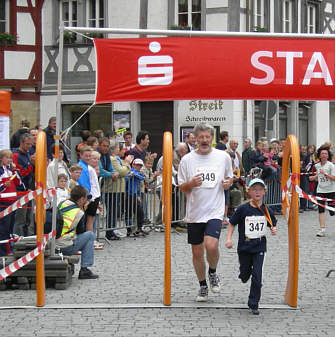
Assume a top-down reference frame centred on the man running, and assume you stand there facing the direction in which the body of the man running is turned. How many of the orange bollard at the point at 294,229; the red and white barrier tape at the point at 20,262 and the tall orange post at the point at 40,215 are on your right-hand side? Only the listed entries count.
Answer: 2

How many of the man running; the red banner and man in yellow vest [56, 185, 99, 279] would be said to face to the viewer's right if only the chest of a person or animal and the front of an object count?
1

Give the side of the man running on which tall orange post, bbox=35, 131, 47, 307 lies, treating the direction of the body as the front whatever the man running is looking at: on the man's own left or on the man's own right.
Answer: on the man's own right

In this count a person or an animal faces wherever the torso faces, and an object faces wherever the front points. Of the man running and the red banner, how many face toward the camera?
2

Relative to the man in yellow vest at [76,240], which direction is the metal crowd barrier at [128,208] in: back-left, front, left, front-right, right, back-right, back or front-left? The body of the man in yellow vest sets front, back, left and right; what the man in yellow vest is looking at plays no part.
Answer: left

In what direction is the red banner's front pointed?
toward the camera

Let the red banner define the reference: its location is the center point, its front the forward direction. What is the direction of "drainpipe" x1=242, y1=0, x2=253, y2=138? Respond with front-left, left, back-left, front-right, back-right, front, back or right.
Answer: back

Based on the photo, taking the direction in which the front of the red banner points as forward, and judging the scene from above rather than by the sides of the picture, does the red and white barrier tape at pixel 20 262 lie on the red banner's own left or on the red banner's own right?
on the red banner's own right

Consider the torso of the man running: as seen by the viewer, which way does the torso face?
toward the camera

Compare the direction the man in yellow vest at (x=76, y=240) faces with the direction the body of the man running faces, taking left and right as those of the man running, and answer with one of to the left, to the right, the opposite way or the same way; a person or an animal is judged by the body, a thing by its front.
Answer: to the left

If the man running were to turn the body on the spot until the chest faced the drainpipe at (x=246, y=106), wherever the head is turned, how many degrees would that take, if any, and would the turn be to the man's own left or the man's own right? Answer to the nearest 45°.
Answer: approximately 180°

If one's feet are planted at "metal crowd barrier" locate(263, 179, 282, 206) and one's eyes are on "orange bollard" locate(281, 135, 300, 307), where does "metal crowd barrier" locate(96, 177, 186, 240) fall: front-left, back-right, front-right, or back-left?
front-right

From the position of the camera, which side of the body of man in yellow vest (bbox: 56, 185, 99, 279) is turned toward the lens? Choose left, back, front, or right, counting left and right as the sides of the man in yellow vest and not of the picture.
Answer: right

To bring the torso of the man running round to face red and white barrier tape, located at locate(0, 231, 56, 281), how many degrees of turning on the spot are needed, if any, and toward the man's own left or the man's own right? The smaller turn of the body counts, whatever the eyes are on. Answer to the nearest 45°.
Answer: approximately 90° to the man's own right
